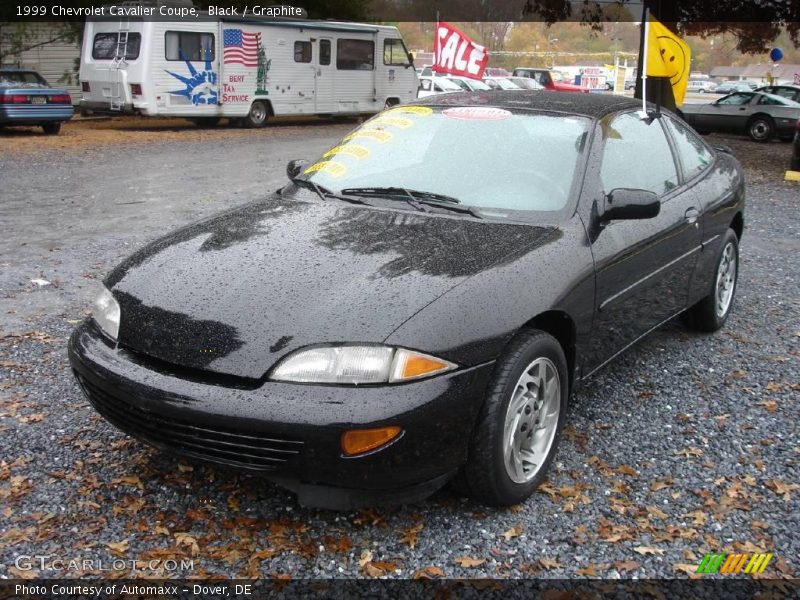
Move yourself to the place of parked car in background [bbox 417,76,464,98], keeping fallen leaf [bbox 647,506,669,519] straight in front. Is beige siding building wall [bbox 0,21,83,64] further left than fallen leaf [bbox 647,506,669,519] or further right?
right

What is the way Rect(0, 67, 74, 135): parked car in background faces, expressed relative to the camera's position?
facing away from the viewer and to the left of the viewer

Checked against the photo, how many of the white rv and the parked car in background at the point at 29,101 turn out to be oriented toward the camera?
0

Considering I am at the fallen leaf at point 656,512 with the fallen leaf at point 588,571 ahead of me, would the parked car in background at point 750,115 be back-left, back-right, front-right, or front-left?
back-right

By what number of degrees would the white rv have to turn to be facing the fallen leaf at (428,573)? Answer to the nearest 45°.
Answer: approximately 135° to its right

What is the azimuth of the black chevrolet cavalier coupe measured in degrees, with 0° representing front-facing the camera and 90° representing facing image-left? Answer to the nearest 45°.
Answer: approximately 45°

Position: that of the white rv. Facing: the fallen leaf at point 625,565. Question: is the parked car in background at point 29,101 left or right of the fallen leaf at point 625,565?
right

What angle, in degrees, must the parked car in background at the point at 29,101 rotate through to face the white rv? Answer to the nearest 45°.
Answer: approximately 90° to its right

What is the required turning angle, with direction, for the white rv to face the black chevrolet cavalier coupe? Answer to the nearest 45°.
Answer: approximately 135° to its right

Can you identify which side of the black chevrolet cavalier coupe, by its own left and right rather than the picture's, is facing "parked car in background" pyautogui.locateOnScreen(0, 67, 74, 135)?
right

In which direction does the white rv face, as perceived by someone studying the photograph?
facing away from the viewer and to the right of the viewer
